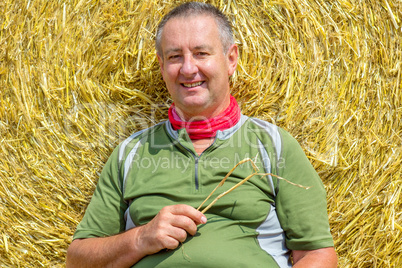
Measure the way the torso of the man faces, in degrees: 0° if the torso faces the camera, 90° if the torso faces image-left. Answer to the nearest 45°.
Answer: approximately 0°
